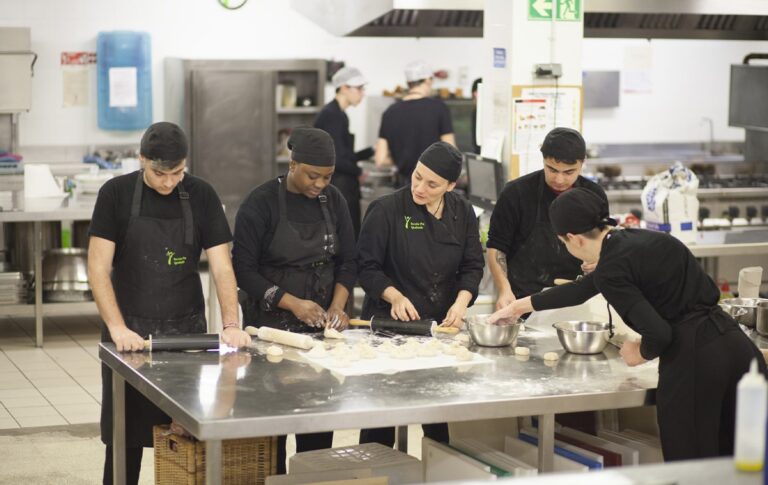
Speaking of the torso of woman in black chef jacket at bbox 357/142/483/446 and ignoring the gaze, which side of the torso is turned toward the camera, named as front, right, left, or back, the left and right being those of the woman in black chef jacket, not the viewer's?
front

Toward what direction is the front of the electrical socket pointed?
toward the camera

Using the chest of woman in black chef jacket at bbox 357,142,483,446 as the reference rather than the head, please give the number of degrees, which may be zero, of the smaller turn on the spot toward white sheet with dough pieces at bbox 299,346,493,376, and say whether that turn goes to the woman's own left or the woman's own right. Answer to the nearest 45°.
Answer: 0° — they already face it

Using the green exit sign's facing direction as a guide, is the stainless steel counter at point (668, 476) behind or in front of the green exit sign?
in front

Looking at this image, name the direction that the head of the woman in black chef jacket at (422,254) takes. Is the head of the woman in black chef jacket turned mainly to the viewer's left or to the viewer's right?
to the viewer's left

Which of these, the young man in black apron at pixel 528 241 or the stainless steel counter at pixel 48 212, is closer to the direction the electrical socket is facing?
the young man in black apron

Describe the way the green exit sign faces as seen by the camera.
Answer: facing the viewer

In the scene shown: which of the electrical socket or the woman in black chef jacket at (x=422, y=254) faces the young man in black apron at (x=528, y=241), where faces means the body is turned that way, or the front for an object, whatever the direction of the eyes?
the electrical socket

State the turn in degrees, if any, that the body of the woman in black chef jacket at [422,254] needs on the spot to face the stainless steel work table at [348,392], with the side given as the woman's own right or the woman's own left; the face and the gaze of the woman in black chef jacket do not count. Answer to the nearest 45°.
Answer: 0° — they already face it

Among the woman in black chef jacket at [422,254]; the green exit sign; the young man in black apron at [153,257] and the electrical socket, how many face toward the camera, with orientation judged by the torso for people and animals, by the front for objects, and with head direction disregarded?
4

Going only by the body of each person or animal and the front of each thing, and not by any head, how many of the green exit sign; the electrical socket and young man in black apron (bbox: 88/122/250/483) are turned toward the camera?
3

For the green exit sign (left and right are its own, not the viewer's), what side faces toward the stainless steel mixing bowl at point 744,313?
front

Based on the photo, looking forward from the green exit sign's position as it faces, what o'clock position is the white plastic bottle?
The white plastic bottle is roughly at 12 o'clock from the green exit sign.

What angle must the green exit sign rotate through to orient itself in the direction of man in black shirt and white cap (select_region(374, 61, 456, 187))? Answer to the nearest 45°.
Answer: approximately 135° to its right

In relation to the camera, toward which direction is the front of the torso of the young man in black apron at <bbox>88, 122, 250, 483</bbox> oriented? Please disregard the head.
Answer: toward the camera

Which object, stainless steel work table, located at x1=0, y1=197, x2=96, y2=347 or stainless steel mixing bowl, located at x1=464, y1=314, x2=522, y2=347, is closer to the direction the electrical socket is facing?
the stainless steel mixing bowl
